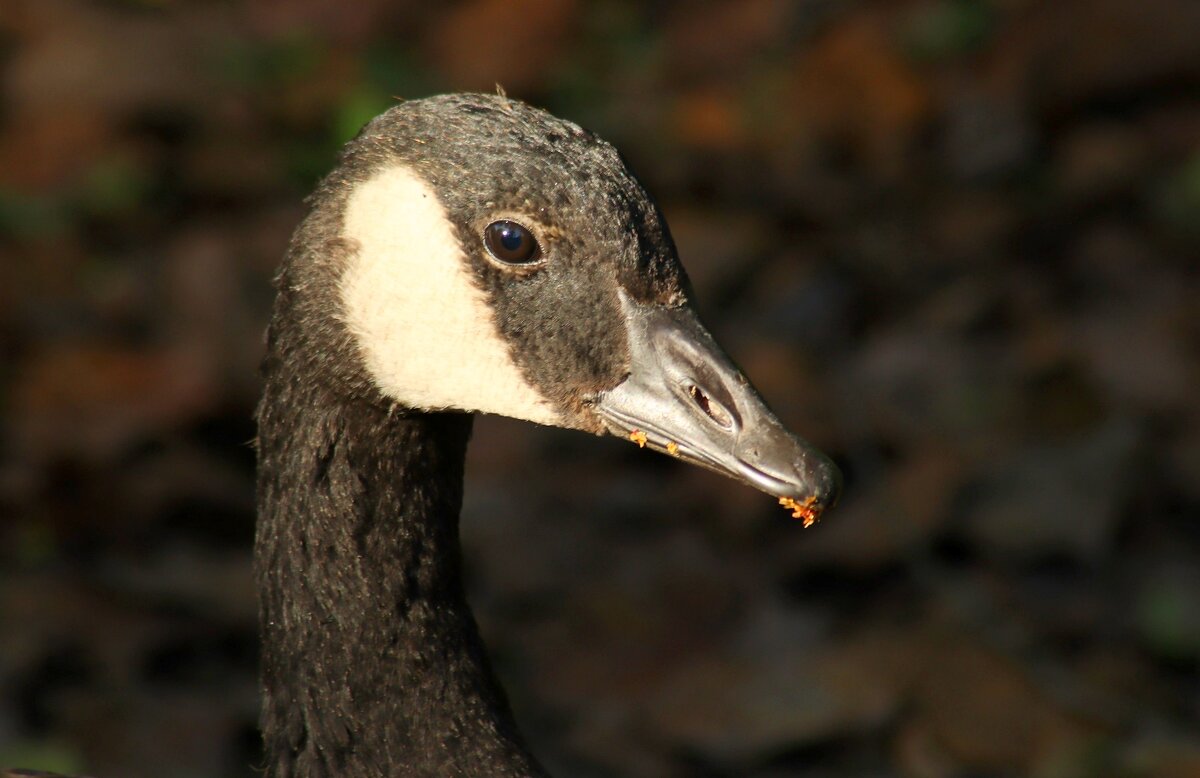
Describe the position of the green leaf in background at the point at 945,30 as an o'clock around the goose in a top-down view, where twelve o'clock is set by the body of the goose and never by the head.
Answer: The green leaf in background is roughly at 10 o'clock from the goose.

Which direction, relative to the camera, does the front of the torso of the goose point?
to the viewer's right
